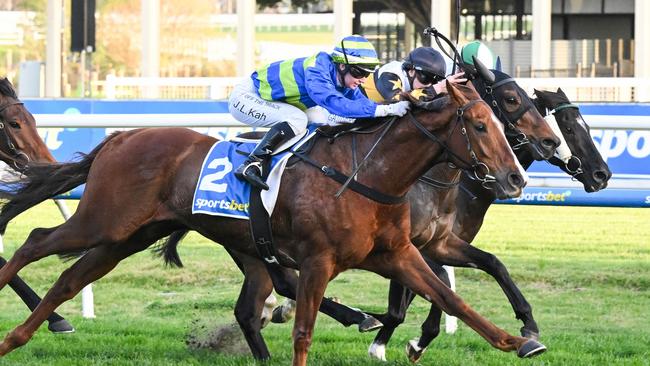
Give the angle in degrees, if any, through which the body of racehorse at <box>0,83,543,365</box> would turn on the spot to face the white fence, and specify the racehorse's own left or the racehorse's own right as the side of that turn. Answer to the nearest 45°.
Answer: approximately 90° to the racehorse's own left

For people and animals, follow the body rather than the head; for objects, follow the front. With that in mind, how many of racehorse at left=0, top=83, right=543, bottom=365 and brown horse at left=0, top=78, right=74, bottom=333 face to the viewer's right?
2

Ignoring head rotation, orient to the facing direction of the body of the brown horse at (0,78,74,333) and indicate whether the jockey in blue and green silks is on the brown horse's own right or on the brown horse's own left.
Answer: on the brown horse's own right

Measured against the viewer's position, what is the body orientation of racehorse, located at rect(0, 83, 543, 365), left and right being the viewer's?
facing to the right of the viewer

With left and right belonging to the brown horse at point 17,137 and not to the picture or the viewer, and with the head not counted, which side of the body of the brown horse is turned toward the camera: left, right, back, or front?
right

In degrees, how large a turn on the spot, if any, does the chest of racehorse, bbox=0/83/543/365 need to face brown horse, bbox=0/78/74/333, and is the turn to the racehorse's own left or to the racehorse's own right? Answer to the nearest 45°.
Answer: approximately 135° to the racehorse's own left

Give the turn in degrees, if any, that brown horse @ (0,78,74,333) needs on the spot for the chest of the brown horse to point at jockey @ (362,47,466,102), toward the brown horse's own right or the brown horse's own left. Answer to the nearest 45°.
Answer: approximately 45° to the brown horse's own right
